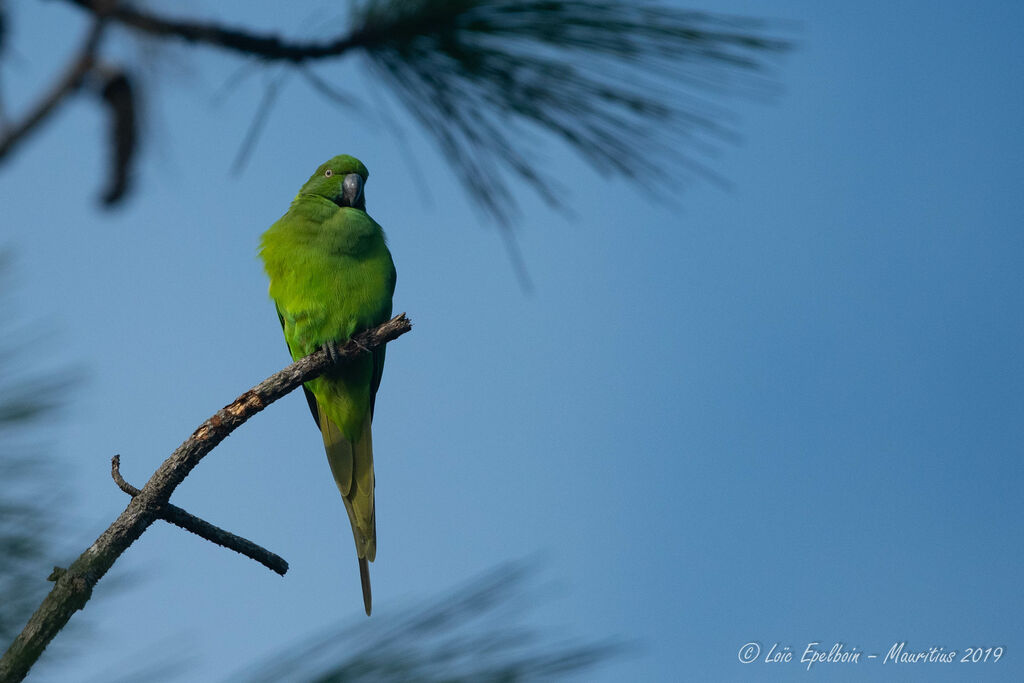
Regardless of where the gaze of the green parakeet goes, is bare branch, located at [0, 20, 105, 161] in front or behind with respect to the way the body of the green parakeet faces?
in front

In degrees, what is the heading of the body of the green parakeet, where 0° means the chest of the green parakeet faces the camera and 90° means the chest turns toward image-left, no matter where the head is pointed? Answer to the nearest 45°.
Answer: approximately 0°
